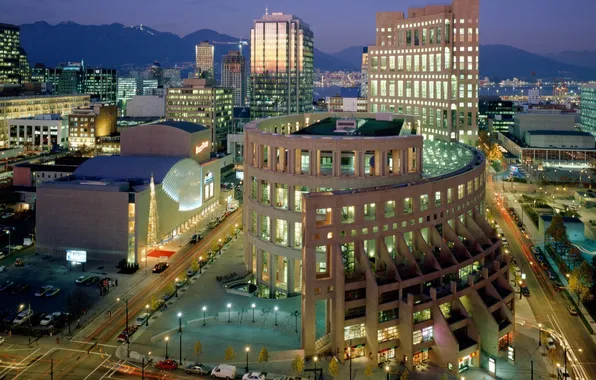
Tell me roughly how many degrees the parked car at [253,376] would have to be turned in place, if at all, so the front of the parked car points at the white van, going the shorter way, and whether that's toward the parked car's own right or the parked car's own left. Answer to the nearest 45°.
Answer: approximately 45° to the parked car's own right

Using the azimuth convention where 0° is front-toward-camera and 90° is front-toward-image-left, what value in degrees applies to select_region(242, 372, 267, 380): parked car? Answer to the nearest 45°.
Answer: approximately 90°

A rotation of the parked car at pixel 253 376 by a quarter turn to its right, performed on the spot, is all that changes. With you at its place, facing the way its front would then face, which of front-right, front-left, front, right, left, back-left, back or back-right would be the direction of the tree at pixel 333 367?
right

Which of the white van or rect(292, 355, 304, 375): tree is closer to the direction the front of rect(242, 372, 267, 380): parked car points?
the white van

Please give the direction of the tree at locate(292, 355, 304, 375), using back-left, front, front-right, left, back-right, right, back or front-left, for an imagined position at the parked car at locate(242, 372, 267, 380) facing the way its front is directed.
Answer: back
